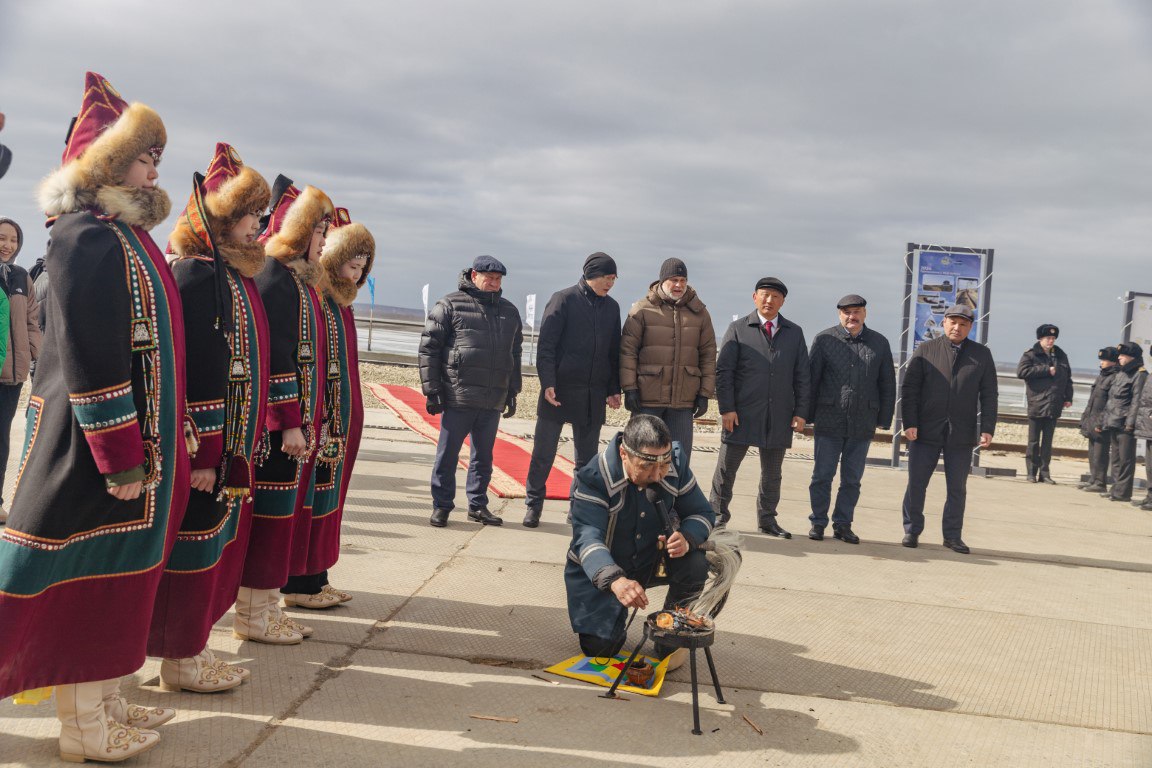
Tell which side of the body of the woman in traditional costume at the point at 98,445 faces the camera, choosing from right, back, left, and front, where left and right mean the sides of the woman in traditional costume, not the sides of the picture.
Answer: right

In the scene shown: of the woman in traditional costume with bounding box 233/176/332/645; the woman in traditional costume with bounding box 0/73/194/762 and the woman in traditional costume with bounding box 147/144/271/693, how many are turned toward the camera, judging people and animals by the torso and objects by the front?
0

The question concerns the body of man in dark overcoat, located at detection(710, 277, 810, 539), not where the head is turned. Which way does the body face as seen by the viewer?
toward the camera

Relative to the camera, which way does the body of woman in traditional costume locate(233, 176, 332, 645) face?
to the viewer's right

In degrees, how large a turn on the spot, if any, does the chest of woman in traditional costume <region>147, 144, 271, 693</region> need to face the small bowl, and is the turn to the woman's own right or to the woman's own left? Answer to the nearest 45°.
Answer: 0° — they already face it

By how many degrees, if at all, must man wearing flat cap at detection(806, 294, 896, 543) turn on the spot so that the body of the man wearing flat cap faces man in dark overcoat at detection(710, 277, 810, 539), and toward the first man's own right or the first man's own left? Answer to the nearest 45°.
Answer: approximately 45° to the first man's own right

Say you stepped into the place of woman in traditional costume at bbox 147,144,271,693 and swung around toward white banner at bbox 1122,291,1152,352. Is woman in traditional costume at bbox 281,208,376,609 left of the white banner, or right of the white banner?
left

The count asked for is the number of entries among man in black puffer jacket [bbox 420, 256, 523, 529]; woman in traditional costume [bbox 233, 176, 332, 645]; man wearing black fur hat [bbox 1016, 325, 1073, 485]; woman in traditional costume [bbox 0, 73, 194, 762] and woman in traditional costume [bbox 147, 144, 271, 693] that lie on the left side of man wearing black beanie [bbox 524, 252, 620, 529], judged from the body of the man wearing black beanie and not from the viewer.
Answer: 1

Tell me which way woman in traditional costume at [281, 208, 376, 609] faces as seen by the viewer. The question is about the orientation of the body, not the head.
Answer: to the viewer's right

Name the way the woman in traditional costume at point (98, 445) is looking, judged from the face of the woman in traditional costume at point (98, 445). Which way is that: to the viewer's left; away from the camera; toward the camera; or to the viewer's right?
to the viewer's right

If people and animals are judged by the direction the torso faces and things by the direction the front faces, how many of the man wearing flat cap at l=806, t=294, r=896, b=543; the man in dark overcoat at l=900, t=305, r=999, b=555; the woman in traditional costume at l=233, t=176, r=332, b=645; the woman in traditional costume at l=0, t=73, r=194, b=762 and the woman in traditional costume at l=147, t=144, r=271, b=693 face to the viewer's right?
3

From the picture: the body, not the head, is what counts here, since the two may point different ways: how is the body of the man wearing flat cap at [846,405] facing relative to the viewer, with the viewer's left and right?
facing the viewer

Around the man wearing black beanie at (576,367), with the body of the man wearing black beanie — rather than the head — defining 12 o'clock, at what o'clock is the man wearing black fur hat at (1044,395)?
The man wearing black fur hat is roughly at 9 o'clock from the man wearing black beanie.

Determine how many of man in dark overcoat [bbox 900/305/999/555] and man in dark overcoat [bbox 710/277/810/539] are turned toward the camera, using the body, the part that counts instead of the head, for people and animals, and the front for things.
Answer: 2

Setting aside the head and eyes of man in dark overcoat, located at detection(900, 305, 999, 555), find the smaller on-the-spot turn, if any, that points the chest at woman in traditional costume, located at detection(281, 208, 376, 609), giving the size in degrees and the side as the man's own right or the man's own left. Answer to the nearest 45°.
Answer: approximately 45° to the man's own right

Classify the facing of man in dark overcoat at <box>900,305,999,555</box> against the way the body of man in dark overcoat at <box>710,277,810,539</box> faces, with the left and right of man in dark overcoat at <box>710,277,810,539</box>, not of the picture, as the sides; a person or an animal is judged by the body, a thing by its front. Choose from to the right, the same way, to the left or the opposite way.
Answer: the same way

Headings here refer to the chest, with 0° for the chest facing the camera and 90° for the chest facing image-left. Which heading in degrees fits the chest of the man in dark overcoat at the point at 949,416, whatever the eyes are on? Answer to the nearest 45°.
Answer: approximately 0°
